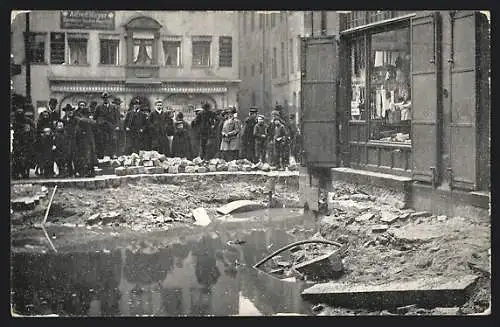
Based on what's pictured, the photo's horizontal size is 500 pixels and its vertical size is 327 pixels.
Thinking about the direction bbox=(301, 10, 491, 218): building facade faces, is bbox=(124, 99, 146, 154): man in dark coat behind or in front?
in front

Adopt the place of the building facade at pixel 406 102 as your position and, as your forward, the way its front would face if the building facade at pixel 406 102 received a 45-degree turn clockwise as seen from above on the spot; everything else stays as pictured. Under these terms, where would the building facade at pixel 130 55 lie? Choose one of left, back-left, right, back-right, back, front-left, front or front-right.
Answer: front

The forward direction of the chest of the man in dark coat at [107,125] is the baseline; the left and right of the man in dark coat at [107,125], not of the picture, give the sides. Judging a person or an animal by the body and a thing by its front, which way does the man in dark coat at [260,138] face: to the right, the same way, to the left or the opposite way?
the same way

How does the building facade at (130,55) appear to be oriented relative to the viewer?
toward the camera

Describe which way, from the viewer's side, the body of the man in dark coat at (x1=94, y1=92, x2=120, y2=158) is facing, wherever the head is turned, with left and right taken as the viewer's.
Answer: facing the viewer

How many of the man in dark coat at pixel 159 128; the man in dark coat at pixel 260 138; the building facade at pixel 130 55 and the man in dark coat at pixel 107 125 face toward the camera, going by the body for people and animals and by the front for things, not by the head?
4

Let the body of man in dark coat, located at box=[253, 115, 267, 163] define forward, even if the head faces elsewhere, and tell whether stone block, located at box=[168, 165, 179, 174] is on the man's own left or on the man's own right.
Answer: on the man's own right

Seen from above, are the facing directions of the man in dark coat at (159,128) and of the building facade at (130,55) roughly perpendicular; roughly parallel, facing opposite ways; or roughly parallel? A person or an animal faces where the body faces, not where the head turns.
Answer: roughly parallel

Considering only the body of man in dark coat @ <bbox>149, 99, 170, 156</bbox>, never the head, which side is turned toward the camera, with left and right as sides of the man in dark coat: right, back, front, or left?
front

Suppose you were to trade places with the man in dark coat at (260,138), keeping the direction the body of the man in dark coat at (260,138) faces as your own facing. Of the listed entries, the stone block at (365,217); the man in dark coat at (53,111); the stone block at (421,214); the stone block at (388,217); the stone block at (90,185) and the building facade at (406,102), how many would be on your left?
4

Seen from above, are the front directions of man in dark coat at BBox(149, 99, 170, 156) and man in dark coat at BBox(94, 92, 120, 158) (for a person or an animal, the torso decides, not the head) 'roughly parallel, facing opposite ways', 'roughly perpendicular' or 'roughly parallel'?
roughly parallel

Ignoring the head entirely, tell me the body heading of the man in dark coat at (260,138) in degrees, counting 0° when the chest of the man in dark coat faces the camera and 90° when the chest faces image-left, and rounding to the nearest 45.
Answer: approximately 0°
